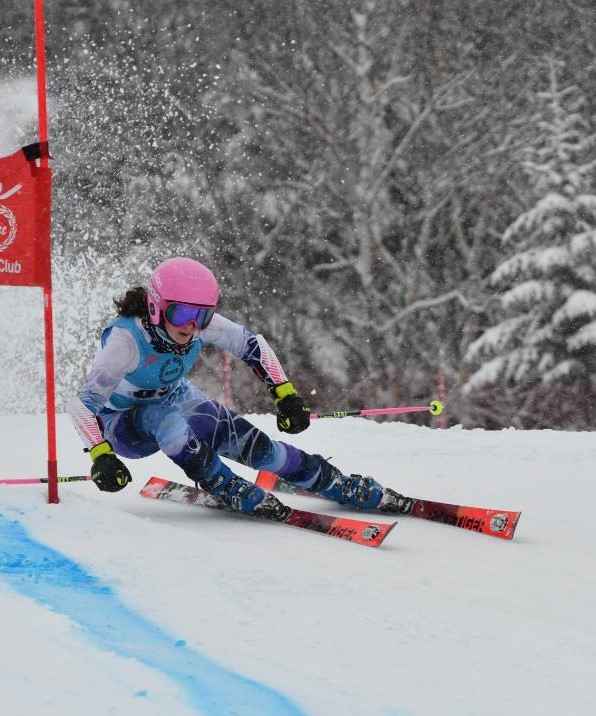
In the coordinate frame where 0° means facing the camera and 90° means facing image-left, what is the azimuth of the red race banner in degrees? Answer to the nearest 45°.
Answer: approximately 0°

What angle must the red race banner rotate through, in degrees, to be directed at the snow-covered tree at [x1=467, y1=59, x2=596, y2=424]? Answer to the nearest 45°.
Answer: approximately 135° to its left
